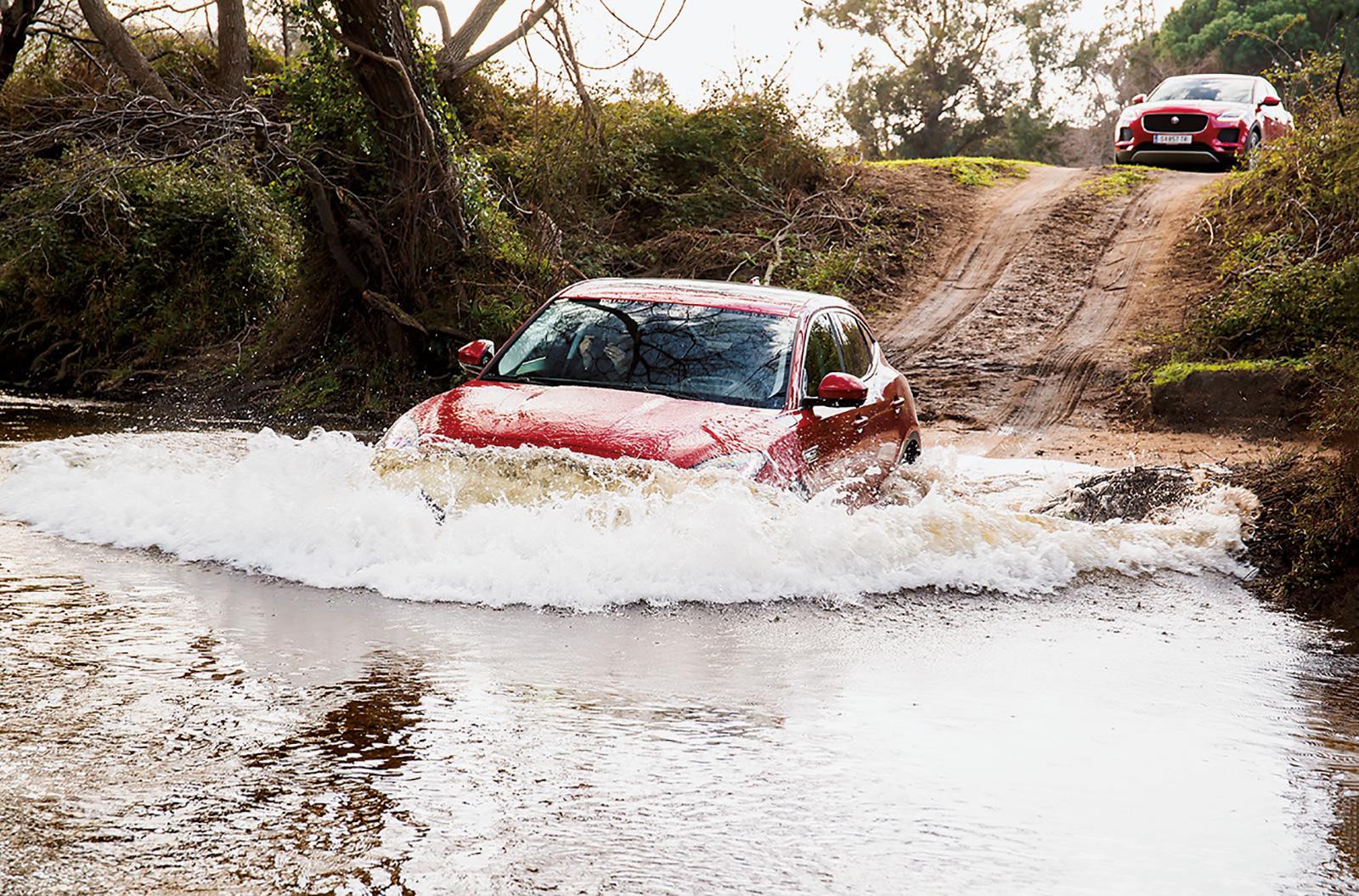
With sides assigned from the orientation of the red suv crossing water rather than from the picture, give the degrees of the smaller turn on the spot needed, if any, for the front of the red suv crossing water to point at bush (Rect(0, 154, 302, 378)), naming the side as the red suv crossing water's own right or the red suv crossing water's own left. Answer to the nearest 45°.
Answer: approximately 90° to the red suv crossing water's own right

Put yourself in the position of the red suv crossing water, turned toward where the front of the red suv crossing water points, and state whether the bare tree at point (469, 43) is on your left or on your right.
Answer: on your right

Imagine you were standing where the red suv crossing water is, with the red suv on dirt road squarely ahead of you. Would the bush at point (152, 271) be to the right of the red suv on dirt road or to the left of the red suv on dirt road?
left

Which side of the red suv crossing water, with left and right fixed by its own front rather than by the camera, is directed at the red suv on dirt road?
back

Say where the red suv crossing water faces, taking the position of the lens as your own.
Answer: facing the viewer and to the left of the viewer

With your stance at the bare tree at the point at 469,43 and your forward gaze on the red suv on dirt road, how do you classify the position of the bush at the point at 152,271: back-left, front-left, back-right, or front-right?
back-right
